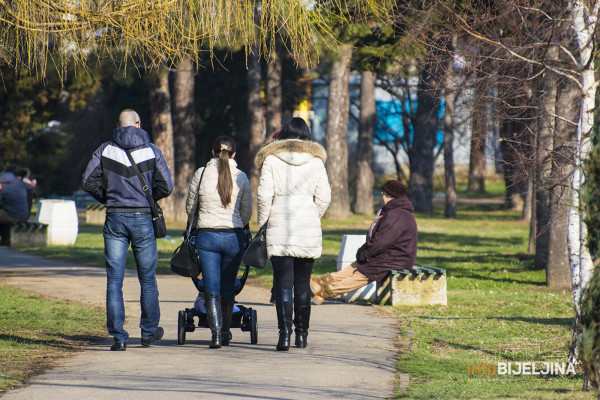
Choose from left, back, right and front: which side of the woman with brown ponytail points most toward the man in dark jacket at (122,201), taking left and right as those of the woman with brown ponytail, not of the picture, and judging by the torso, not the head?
left

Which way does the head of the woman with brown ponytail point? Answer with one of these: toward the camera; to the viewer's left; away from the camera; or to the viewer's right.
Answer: away from the camera

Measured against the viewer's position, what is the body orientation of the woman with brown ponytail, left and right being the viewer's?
facing away from the viewer

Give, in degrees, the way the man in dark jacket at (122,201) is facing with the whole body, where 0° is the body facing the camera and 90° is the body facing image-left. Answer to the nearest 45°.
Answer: approximately 180°

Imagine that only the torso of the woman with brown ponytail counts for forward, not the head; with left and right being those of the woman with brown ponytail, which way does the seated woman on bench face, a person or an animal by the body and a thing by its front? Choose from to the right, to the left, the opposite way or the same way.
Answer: to the left

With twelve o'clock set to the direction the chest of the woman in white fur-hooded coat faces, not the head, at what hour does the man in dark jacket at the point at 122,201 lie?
The man in dark jacket is roughly at 9 o'clock from the woman in white fur-hooded coat.

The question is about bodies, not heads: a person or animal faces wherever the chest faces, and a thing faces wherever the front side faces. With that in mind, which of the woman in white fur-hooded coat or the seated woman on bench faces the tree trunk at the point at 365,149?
the woman in white fur-hooded coat

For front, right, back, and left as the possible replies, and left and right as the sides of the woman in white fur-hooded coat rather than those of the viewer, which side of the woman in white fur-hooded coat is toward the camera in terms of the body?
back

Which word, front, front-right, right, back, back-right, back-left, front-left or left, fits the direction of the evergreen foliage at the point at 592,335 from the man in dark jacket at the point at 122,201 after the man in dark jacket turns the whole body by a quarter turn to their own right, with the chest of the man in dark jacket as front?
front-right

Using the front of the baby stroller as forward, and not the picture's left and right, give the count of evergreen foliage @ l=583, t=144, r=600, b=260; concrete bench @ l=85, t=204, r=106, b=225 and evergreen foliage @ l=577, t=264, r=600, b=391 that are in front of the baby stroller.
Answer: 1

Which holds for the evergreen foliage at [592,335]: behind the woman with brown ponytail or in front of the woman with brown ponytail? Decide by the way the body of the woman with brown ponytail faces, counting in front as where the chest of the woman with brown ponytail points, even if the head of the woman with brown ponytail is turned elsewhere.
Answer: behind

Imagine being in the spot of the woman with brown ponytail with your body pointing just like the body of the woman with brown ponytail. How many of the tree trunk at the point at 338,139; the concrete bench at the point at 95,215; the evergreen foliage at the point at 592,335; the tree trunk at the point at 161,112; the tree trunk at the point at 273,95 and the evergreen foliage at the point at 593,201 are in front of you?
4

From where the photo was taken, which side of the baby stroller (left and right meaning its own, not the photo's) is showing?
back

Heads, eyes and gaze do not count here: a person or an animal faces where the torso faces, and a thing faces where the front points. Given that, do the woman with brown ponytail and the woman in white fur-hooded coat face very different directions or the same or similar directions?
same or similar directions

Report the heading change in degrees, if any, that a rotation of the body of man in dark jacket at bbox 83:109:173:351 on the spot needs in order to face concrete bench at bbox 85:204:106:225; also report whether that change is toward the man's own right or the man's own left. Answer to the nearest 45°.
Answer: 0° — they already face it

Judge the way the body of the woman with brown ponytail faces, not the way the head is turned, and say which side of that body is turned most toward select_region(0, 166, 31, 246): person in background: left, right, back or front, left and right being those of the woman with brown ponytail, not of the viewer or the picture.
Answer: front

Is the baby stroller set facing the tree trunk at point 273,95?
yes

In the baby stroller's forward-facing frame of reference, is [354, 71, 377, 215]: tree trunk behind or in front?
in front

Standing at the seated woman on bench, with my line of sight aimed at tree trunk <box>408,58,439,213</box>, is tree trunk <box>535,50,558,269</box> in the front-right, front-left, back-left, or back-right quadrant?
front-right
